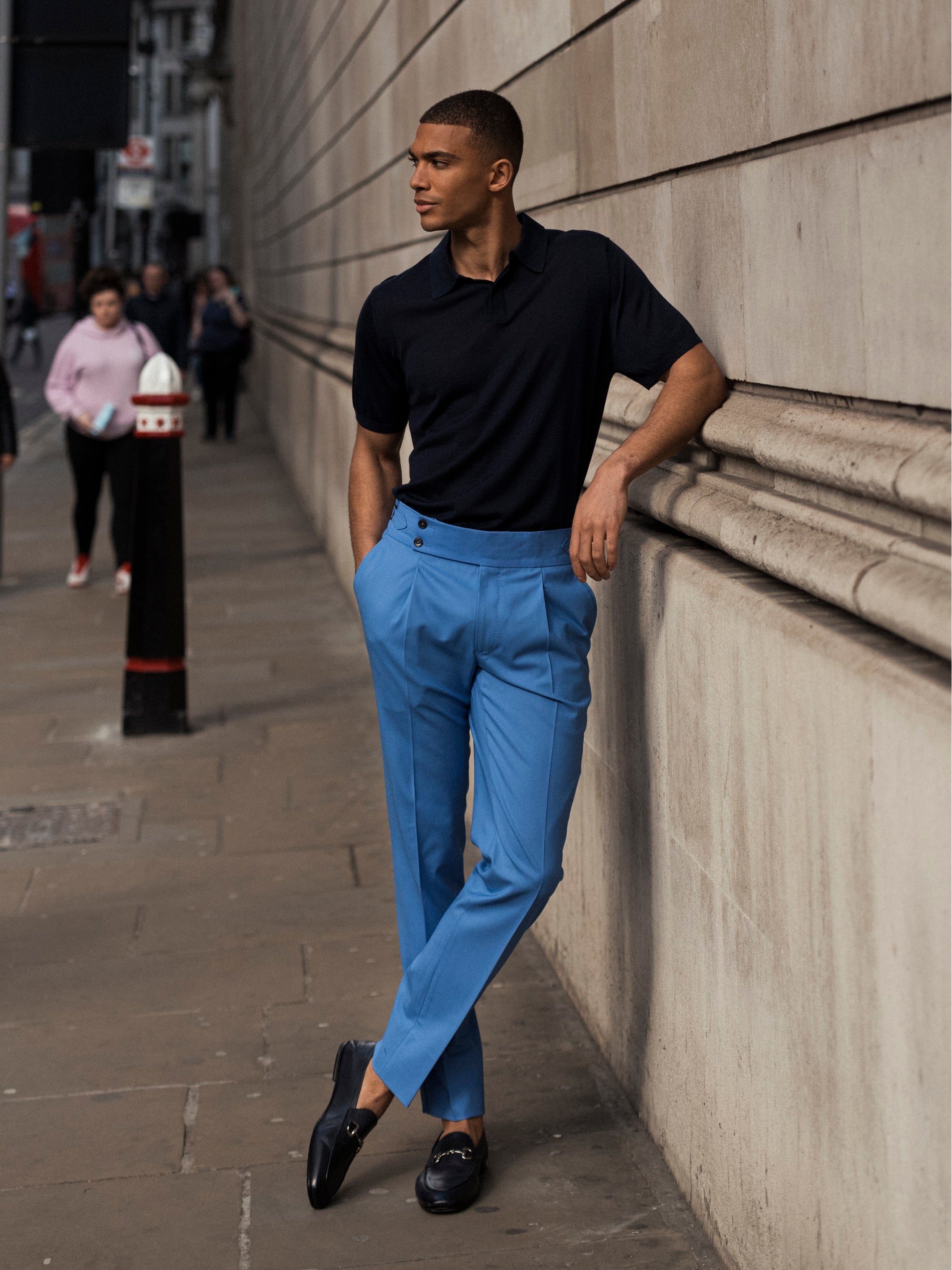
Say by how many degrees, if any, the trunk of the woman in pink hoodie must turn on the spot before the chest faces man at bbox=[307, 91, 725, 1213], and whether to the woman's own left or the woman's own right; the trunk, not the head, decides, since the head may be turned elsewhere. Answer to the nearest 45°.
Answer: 0° — they already face them

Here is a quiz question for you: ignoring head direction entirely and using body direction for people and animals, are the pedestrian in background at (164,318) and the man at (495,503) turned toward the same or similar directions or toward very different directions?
same or similar directions

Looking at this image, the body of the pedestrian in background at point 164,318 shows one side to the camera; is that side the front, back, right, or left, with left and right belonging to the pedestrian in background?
front

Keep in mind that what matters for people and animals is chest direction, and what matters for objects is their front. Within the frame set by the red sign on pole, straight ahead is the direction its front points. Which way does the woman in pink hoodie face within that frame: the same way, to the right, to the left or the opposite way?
the same way

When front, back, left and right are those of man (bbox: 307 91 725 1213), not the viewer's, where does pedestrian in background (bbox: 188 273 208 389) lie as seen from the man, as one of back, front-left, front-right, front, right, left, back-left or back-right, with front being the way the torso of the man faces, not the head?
back

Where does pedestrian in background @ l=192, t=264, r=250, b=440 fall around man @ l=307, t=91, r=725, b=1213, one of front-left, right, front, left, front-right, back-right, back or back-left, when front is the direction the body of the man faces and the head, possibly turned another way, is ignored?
back

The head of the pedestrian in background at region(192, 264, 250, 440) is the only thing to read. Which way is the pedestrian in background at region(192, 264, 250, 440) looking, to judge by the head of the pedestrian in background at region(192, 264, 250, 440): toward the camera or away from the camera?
toward the camera

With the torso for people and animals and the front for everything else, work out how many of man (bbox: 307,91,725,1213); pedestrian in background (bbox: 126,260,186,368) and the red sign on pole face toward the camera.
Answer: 3

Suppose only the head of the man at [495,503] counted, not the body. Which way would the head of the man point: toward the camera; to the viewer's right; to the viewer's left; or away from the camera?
to the viewer's left

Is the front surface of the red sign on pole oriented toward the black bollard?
yes

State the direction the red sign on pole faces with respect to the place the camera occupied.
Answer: facing the viewer

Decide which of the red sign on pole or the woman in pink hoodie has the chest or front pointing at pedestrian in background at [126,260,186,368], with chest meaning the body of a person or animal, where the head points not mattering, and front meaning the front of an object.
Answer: the red sign on pole

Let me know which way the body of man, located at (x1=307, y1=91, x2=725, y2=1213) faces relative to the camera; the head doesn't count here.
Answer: toward the camera

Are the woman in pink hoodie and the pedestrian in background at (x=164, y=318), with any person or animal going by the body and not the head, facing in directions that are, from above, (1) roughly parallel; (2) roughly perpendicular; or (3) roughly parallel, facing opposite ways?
roughly parallel

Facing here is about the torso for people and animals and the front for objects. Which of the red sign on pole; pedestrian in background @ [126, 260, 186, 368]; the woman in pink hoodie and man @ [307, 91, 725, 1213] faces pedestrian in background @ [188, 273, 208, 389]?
the red sign on pole

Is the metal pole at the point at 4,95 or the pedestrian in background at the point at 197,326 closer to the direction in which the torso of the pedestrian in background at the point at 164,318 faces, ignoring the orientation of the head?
the metal pole

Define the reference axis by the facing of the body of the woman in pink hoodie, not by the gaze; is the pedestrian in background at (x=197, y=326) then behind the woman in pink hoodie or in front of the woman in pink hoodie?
behind

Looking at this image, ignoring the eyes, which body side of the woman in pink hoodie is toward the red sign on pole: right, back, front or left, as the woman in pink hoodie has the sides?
back

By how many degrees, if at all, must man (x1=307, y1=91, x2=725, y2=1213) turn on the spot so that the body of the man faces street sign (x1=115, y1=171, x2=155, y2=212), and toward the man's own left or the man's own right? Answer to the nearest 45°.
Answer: approximately 180°

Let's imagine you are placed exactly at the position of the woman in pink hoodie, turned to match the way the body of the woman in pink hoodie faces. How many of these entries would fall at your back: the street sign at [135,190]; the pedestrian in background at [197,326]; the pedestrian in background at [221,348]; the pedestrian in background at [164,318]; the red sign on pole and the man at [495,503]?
5

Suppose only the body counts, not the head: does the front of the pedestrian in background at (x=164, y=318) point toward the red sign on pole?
no

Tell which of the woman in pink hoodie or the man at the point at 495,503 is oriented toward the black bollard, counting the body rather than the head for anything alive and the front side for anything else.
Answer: the woman in pink hoodie
